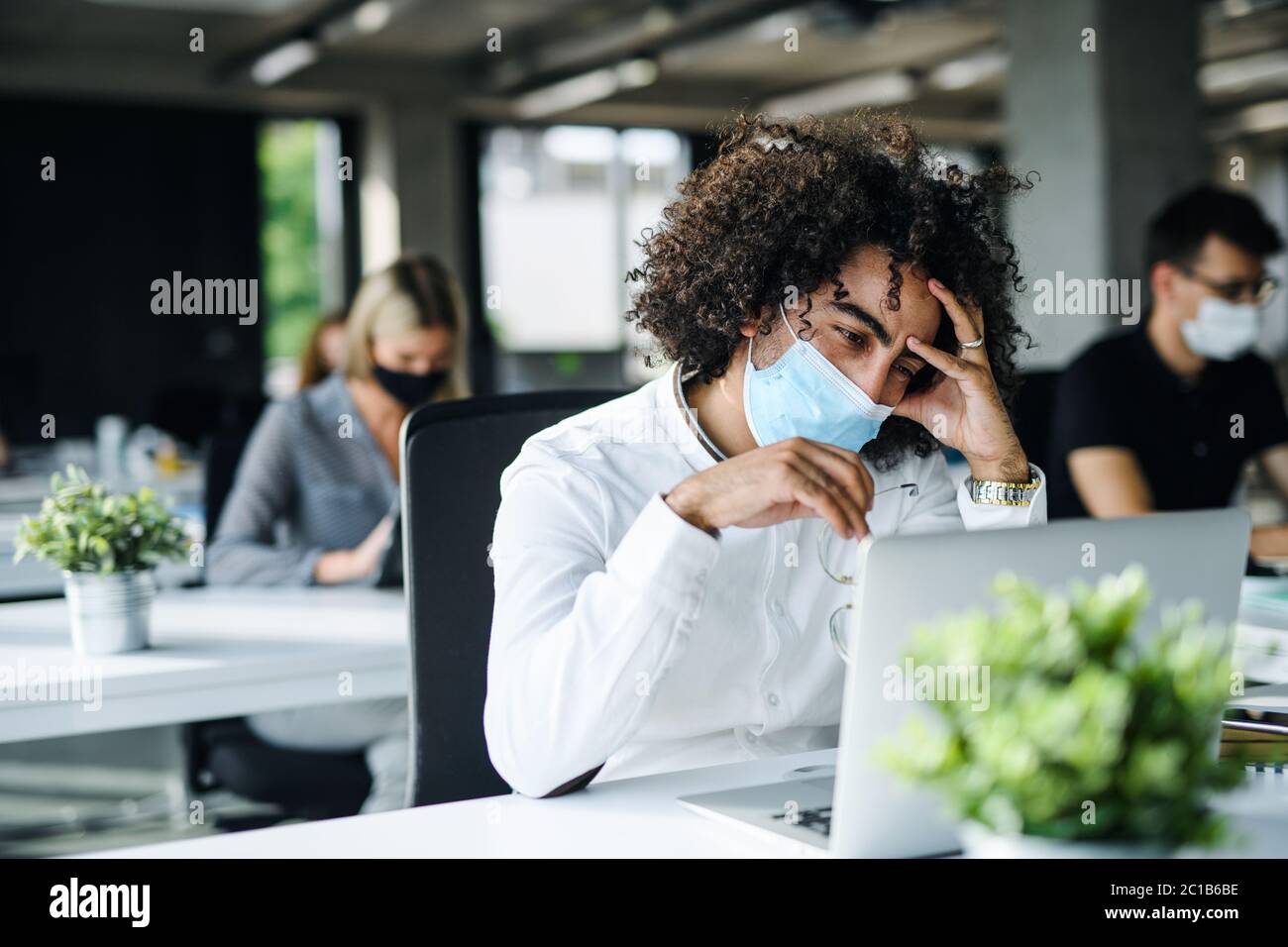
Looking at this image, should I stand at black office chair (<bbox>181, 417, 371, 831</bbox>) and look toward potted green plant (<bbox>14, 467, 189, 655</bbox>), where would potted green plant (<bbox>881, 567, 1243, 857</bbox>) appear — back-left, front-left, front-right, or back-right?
front-left

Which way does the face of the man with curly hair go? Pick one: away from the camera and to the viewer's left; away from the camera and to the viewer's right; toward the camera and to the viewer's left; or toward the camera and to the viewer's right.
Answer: toward the camera and to the viewer's right

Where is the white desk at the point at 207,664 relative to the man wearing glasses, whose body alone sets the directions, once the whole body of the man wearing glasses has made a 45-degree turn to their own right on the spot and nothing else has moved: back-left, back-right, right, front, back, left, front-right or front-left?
front-right

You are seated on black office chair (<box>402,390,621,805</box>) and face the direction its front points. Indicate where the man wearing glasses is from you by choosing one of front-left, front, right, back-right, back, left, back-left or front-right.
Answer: left

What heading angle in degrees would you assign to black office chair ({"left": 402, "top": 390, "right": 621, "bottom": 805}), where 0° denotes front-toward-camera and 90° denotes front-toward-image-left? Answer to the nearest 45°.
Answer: approximately 315°

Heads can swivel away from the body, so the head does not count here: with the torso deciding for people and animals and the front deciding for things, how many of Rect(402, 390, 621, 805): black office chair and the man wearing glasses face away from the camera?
0

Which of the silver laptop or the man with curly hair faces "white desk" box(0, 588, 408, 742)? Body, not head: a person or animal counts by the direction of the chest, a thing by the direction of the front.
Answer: the silver laptop

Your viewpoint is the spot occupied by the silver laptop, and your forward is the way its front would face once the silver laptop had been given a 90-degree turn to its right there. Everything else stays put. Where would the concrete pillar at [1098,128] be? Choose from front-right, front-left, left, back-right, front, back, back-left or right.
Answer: front-left

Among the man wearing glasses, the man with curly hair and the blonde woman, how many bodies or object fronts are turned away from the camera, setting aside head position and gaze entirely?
0
